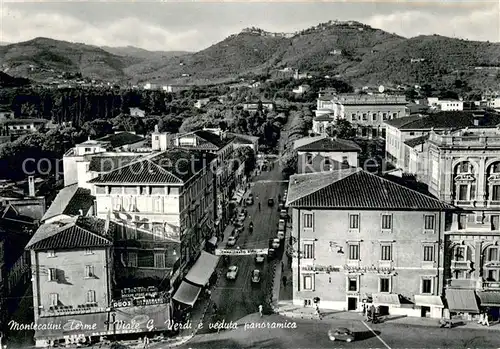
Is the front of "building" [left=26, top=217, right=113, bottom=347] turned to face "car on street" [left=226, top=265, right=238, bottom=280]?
no

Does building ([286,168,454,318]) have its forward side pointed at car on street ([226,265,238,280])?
no

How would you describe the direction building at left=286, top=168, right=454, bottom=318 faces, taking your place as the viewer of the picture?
facing the viewer

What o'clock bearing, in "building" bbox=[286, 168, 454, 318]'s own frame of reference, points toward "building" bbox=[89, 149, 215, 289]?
"building" bbox=[89, 149, 215, 289] is roughly at 3 o'clock from "building" bbox=[286, 168, 454, 318].

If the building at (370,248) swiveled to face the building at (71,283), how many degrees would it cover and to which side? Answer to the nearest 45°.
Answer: approximately 45° to its right

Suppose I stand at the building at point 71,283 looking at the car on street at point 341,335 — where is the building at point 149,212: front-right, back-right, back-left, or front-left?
front-left

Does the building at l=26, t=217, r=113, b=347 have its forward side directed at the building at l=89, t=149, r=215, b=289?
no

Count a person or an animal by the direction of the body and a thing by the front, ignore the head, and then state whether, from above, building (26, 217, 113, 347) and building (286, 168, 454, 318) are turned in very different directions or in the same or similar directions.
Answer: same or similar directions

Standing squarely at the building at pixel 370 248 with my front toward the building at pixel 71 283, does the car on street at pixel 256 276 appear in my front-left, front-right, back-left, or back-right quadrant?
front-right

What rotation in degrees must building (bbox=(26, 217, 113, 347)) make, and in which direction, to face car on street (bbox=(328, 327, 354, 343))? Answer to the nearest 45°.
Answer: approximately 90° to its left

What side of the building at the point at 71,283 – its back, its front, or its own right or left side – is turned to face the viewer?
front
